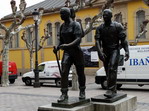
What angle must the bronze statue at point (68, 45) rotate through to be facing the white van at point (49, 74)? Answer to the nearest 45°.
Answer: approximately 135° to its right

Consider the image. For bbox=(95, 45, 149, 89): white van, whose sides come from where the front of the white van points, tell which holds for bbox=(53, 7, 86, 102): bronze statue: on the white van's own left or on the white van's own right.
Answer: on the white van's own left

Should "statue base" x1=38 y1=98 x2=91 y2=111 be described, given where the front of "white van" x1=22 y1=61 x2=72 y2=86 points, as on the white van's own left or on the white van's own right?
on the white van's own left

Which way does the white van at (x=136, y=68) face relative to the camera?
to the viewer's left

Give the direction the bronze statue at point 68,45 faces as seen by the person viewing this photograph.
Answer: facing the viewer and to the left of the viewer

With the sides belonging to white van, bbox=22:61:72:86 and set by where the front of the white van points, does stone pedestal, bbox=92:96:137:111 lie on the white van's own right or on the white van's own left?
on the white van's own left

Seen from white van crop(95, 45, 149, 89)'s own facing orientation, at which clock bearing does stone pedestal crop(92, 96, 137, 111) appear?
The stone pedestal is roughly at 9 o'clock from the white van.

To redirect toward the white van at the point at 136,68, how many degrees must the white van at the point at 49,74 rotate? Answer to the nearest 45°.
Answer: approximately 135° to its left

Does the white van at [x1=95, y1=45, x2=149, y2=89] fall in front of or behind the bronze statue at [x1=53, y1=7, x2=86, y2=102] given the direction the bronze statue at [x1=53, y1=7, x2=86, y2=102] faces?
behind

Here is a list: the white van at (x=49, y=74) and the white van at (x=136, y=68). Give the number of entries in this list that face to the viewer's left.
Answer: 2

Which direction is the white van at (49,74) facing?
to the viewer's left

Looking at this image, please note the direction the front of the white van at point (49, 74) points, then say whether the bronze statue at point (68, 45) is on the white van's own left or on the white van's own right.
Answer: on the white van's own left
